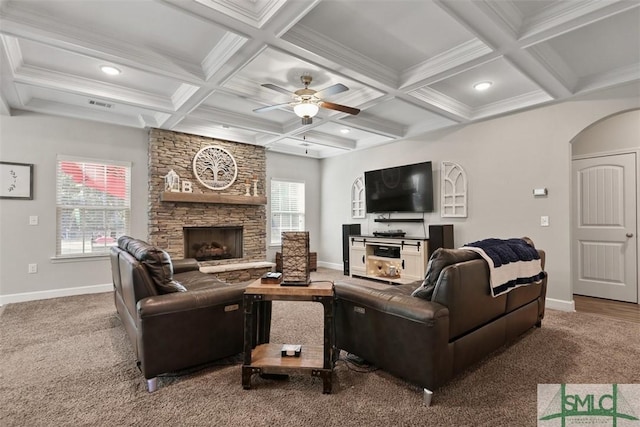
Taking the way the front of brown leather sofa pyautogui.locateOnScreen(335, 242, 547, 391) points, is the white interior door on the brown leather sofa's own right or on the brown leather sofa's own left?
on the brown leather sofa's own right

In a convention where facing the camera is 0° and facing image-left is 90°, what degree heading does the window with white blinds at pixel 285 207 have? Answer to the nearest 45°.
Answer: approximately 315°

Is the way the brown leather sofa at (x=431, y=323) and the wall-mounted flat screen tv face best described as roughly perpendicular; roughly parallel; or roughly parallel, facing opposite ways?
roughly perpendicular

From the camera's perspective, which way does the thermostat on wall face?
toward the camera

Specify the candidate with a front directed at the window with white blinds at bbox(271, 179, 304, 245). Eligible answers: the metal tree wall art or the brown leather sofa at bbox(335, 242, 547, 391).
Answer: the brown leather sofa

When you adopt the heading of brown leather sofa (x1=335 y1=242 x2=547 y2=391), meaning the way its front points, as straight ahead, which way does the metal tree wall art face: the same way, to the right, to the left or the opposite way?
the opposite way

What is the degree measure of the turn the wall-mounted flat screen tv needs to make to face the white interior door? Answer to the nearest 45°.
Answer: approximately 135° to its left

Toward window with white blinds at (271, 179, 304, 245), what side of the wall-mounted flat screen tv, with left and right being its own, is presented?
right

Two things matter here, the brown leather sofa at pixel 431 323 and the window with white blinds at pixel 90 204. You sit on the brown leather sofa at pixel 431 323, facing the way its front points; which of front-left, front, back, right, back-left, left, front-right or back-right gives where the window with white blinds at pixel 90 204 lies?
front-left

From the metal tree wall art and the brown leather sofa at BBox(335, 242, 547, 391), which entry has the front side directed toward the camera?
the metal tree wall art

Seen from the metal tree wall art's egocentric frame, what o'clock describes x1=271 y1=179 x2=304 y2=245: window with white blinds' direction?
The window with white blinds is roughly at 8 o'clock from the metal tree wall art.

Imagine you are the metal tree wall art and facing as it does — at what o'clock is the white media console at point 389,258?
The white media console is roughly at 10 o'clock from the metal tree wall art.

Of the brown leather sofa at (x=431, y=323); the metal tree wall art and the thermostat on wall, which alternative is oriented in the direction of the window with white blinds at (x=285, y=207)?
the brown leather sofa

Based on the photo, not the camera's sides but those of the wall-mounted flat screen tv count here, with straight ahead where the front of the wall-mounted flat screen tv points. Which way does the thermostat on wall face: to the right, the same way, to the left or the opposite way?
the same way

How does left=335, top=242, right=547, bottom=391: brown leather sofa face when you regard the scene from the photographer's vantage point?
facing away from the viewer and to the left of the viewer

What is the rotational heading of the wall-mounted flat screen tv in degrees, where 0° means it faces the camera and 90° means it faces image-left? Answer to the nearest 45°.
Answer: approximately 45°

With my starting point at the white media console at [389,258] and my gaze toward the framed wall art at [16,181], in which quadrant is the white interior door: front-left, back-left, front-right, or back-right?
back-left
